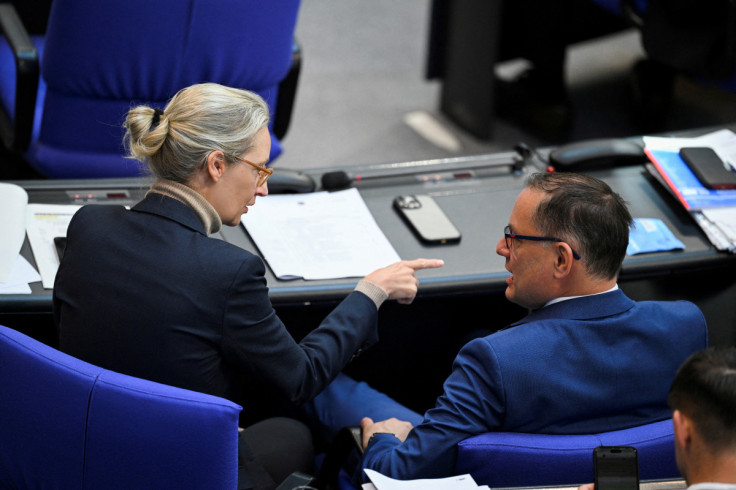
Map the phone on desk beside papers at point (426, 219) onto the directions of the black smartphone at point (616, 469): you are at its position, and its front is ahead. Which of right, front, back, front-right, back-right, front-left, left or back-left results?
back-right

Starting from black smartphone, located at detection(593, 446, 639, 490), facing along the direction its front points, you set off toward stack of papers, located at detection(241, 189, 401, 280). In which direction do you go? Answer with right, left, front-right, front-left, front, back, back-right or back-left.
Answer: back-right

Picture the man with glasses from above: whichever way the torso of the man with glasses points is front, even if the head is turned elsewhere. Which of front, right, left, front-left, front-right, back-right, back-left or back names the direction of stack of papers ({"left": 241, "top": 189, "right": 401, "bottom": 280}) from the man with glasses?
front

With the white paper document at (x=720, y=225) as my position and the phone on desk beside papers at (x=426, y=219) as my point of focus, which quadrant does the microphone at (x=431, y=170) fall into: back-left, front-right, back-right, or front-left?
front-right

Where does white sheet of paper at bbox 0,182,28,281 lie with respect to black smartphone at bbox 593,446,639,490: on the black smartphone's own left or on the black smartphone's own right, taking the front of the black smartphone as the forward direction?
on the black smartphone's own right

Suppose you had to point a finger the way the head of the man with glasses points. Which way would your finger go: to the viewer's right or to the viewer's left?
to the viewer's left

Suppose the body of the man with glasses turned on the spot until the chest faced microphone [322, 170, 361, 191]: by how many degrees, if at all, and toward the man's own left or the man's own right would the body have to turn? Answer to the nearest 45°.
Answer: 0° — they already face it

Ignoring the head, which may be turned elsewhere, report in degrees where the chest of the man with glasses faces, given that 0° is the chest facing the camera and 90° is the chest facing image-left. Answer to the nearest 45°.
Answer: approximately 135°

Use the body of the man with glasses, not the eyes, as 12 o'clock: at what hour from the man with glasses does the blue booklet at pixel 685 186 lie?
The blue booklet is roughly at 2 o'clock from the man with glasses.

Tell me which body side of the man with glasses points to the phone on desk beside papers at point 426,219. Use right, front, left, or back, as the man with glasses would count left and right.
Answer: front

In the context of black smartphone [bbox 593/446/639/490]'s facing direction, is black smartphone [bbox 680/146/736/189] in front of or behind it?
behind

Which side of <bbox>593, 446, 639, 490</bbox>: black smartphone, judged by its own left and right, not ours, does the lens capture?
front

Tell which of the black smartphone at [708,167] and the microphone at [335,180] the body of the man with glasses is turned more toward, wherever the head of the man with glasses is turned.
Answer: the microphone
